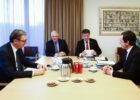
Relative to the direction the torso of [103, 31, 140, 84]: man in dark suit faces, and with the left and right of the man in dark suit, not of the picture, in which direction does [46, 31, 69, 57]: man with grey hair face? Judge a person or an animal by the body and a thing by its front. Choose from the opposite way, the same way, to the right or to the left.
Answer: to the left

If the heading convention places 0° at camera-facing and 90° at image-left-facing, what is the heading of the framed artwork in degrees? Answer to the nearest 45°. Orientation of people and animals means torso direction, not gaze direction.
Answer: approximately 0°

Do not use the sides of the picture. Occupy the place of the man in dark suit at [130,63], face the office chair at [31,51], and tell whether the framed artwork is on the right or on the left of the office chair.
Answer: right

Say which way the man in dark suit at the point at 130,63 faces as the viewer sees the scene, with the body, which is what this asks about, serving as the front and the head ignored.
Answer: to the viewer's left

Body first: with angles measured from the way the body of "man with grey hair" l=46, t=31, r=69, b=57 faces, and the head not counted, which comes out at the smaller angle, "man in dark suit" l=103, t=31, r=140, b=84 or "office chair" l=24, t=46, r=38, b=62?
the man in dark suit

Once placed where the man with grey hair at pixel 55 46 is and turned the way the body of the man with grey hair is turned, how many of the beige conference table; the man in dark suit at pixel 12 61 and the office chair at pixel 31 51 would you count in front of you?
2

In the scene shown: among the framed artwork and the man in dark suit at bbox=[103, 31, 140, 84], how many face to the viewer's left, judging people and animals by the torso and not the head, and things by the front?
1

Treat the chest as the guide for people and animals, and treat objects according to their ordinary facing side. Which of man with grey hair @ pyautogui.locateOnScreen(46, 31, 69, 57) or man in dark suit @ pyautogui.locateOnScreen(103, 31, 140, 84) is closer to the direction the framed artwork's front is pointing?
the man in dark suit

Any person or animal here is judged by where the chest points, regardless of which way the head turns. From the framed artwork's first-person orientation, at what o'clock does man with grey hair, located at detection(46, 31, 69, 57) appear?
The man with grey hair is roughly at 2 o'clock from the framed artwork.

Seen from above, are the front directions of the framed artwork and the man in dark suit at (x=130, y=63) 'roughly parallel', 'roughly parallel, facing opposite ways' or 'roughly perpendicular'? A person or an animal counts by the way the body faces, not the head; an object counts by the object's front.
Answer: roughly perpendicular
